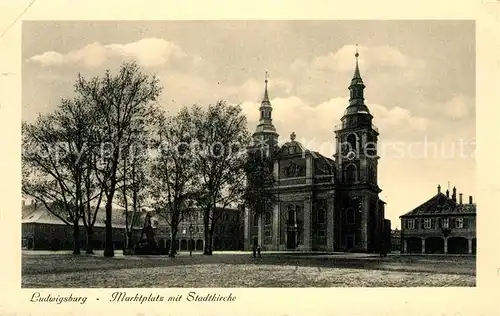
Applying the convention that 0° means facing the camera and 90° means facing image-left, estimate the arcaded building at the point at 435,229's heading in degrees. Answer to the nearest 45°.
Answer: approximately 0°

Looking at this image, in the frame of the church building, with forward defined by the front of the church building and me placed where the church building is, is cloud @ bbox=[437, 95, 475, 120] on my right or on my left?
on my left
